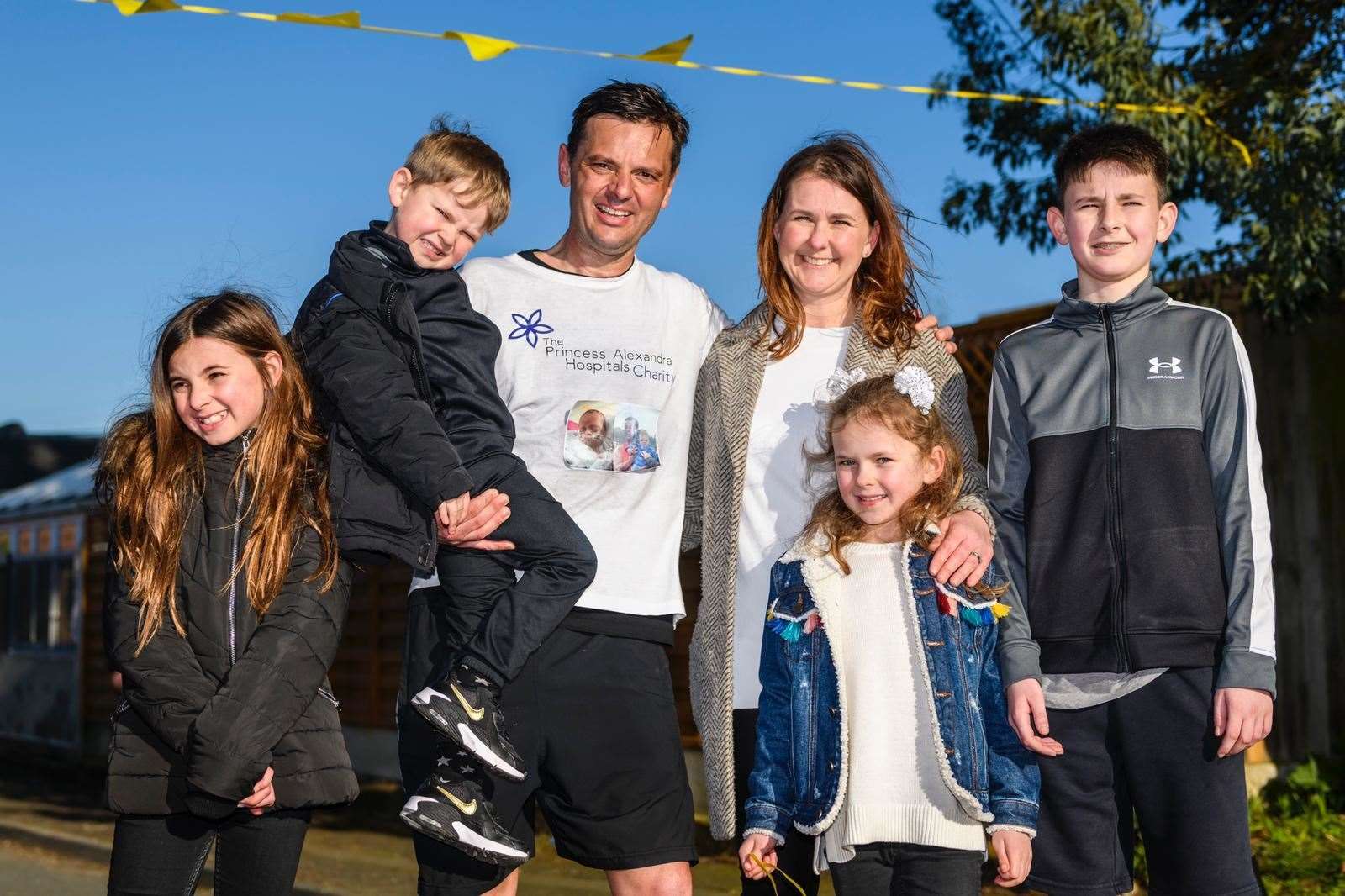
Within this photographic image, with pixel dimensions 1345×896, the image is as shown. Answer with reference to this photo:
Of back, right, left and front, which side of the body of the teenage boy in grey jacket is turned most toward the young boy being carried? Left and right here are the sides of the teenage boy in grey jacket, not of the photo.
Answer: right

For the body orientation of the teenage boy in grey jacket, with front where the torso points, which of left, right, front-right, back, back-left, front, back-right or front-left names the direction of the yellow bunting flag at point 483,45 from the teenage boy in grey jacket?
back-right

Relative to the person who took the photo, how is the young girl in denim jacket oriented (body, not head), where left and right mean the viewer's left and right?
facing the viewer

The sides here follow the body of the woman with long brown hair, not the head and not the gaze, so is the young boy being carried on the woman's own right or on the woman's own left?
on the woman's own right

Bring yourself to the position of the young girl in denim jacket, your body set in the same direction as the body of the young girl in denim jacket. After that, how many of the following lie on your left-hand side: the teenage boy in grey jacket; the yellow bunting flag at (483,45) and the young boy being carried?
1

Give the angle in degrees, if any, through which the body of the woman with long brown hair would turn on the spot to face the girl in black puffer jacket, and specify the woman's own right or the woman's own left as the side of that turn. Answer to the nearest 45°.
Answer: approximately 90° to the woman's own right

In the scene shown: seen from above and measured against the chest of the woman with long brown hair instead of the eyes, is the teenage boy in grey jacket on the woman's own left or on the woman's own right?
on the woman's own left

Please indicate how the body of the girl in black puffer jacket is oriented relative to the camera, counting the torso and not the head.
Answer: toward the camera

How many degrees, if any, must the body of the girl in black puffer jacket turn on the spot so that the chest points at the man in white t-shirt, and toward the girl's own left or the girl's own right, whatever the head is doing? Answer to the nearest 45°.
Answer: approximately 90° to the girl's own left

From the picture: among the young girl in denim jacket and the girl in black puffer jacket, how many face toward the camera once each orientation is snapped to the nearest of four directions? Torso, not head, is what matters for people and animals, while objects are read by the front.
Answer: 2

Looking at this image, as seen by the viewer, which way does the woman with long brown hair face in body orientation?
toward the camera
